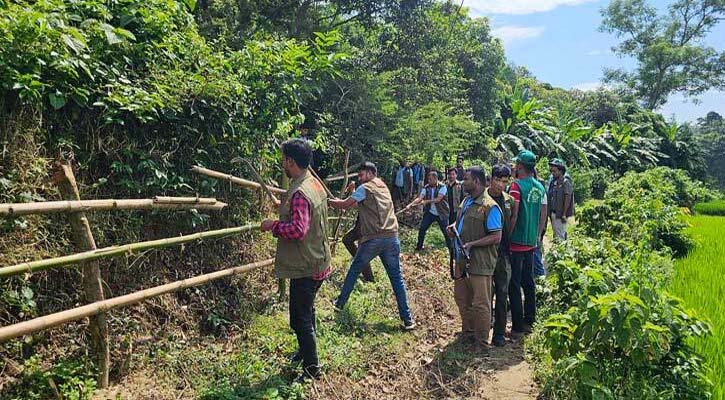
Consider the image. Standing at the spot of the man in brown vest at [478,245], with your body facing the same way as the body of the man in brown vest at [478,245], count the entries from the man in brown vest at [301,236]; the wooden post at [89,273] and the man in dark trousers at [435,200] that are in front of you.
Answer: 2

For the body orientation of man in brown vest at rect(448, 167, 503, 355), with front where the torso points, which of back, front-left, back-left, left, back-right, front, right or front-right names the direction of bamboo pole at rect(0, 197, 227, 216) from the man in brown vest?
front

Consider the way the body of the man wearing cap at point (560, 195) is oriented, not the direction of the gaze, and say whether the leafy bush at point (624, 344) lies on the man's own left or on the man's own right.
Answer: on the man's own left

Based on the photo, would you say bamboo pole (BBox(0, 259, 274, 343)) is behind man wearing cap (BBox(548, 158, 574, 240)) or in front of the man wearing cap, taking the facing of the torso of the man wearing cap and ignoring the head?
in front

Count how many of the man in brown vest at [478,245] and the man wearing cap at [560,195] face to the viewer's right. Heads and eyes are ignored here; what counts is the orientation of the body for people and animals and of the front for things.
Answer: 0

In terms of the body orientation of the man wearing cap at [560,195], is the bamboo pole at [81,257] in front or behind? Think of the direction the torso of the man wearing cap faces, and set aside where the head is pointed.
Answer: in front

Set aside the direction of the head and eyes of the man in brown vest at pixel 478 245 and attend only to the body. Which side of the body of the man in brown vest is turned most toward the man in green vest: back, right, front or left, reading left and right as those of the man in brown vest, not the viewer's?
back

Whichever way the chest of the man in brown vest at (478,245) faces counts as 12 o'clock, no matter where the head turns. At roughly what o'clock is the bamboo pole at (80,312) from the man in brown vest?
The bamboo pole is roughly at 12 o'clock from the man in brown vest.

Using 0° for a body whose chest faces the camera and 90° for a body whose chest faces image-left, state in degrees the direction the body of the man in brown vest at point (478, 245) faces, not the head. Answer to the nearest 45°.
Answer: approximately 45°

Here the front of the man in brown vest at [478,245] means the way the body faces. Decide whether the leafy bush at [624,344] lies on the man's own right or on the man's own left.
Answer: on the man's own left

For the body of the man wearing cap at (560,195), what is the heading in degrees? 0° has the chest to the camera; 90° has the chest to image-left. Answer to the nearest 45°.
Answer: approximately 45°

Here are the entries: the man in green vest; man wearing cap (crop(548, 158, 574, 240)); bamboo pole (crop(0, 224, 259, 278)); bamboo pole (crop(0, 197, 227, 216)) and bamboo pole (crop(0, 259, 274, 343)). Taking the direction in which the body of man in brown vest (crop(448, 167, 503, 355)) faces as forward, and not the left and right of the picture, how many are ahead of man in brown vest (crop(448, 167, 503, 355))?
3

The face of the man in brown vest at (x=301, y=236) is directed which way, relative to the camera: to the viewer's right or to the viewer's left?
to the viewer's left

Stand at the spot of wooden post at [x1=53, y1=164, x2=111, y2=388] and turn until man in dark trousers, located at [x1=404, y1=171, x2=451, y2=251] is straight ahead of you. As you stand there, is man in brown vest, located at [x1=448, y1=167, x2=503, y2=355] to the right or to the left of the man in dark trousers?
right
